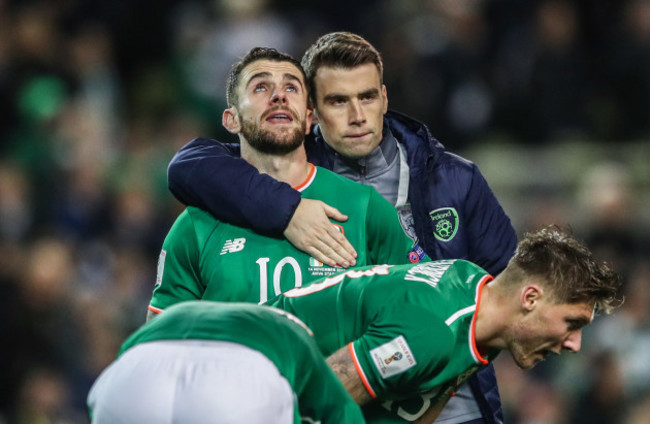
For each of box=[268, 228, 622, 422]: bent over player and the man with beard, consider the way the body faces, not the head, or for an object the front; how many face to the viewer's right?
1

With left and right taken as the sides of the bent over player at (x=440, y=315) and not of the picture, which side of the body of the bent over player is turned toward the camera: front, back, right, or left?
right

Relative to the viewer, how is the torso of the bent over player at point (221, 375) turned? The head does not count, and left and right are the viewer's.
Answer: facing away from the viewer and to the right of the viewer

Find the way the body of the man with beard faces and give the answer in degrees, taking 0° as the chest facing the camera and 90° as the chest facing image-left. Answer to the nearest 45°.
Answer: approximately 0°

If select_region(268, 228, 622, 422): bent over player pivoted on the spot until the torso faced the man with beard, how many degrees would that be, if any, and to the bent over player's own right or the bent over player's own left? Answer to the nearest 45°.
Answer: approximately 135° to the bent over player's own left

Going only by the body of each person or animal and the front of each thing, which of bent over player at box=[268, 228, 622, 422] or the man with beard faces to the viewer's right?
the bent over player

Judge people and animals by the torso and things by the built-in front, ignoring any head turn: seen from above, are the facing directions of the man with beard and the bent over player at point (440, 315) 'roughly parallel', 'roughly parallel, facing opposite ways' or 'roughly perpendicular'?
roughly perpendicular
